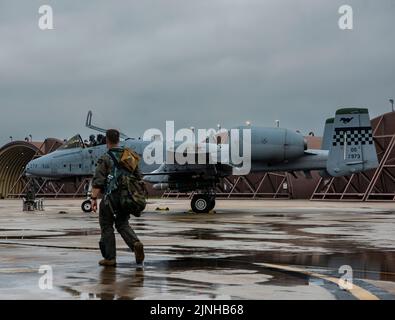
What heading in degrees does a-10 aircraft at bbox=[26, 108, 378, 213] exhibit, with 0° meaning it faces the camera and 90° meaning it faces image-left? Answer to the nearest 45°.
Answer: approximately 90°
